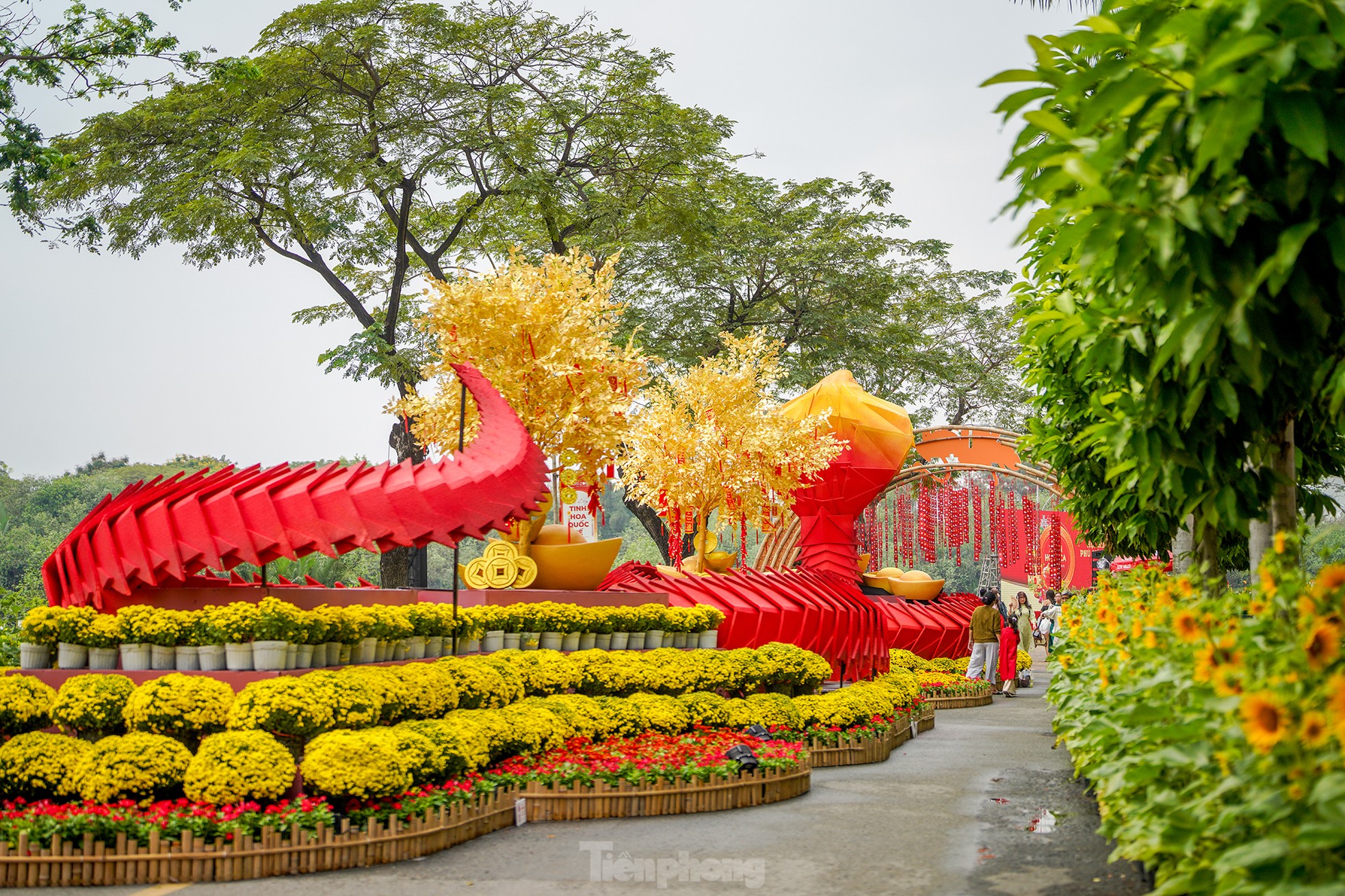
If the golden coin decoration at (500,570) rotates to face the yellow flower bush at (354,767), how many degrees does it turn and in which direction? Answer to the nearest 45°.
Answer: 0° — it already faces it

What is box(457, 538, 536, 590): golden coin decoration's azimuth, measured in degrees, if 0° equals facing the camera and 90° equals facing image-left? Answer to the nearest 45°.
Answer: approximately 0°

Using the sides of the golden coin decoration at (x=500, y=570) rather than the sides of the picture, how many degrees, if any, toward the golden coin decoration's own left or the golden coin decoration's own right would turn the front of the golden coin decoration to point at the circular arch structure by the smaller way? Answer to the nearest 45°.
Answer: approximately 135° to the golden coin decoration's own left

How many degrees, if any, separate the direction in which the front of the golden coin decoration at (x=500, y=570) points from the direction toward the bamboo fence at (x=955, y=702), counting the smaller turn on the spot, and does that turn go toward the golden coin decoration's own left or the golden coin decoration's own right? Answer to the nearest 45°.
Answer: approximately 135° to the golden coin decoration's own left

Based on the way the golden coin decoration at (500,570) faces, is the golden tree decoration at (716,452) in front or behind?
behind

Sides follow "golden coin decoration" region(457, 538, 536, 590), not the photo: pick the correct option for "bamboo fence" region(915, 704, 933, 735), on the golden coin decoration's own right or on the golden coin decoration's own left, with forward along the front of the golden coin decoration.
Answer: on the golden coin decoration's own left

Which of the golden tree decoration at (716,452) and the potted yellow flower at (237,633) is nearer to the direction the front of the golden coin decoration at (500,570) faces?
the potted yellow flower
